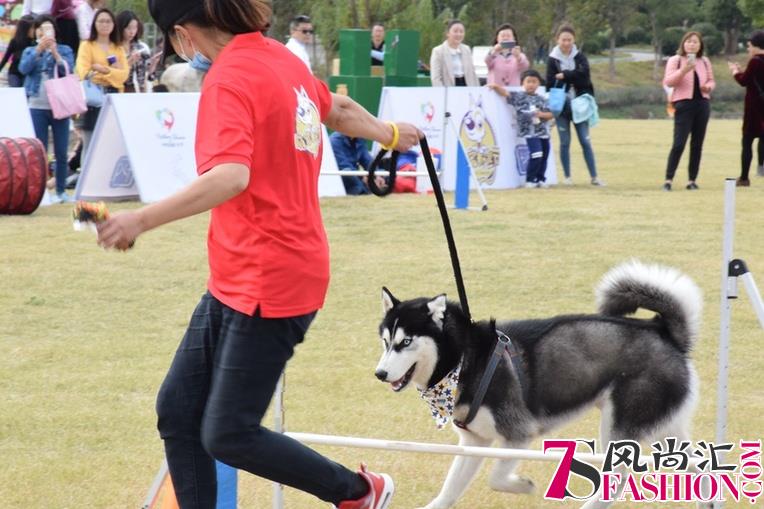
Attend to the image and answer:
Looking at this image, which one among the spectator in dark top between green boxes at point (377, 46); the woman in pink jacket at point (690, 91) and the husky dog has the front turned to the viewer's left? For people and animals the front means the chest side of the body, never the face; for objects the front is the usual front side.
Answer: the husky dog

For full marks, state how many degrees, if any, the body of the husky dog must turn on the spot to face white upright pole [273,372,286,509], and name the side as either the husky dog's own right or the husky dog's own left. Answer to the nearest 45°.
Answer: approximately 45° to the husky dog's own left

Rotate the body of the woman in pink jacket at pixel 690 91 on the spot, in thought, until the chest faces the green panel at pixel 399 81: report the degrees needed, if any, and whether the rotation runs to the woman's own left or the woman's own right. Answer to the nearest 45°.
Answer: approximately 135° to the woman's own right

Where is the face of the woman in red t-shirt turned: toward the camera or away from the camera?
away from the camera

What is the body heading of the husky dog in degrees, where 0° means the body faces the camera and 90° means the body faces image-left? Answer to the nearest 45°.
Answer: approximately 90°

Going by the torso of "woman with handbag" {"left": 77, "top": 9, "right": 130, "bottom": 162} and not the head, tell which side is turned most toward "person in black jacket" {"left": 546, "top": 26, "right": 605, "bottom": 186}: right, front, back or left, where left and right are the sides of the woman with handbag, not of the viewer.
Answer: left

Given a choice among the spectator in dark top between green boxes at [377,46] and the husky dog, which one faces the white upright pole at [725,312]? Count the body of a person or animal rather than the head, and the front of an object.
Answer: the spectator in dark top between green boxes

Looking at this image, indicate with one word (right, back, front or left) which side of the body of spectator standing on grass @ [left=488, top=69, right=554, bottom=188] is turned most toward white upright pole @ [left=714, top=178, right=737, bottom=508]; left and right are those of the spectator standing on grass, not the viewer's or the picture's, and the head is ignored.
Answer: front
